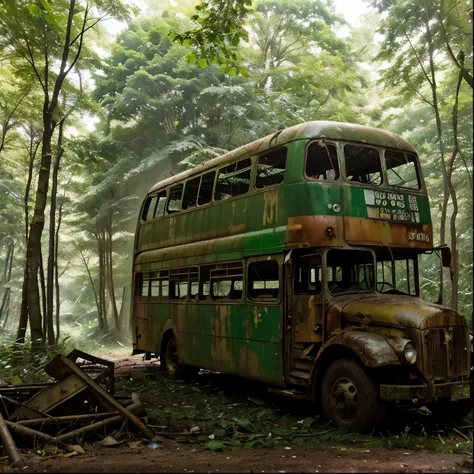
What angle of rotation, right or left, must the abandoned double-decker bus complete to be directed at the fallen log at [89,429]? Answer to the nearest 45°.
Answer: approximately 90° to its right

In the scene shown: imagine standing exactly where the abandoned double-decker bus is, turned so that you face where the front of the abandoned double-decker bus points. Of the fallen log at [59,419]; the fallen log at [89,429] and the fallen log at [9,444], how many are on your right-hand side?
3

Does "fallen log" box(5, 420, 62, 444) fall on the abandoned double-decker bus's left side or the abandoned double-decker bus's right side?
on its right

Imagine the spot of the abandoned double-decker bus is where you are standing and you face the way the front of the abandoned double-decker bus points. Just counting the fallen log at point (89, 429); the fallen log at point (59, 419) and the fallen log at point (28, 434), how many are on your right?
3

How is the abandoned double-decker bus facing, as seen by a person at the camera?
facing the viewer and to the right of the viewer

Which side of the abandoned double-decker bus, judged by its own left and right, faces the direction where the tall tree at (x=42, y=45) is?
back

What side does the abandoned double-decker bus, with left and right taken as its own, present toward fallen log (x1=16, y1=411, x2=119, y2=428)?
right

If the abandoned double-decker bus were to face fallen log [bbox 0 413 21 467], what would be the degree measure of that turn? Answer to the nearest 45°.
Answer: approximately 90° to its right

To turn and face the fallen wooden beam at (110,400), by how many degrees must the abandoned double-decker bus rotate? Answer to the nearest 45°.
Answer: approximately 90° to its right
